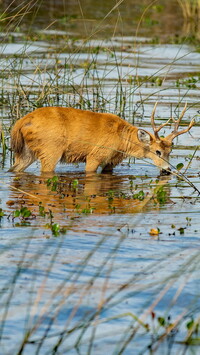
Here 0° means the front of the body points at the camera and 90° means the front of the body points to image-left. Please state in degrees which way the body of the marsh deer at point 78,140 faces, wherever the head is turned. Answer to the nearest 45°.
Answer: approximately 270°
